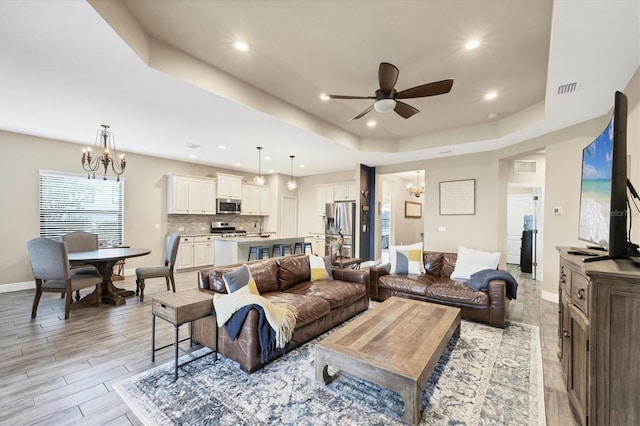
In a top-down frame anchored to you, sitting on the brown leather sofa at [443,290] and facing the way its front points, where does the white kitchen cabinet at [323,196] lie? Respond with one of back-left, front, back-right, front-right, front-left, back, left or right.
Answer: right

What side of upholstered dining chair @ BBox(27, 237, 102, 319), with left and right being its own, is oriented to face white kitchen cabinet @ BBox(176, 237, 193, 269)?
front

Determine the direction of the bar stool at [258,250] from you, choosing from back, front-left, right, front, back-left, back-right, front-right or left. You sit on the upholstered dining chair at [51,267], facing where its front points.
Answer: front-right

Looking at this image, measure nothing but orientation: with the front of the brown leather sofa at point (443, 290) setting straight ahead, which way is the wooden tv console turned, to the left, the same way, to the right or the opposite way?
to the right

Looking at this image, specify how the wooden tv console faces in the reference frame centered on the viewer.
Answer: facing to the left of the viewer

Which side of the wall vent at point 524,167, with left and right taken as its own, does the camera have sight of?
front

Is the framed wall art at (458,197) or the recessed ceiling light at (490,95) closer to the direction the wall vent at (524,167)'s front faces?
the recessed ceiling light

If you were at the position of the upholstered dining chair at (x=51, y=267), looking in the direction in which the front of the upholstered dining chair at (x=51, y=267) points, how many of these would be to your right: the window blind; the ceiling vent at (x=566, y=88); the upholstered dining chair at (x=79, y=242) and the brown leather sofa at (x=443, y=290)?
2

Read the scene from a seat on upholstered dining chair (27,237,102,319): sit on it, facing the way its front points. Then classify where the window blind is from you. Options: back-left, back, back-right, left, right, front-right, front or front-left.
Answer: front-left

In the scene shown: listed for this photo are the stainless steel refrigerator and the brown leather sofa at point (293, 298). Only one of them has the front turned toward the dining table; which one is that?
the stainless steel refrigerator

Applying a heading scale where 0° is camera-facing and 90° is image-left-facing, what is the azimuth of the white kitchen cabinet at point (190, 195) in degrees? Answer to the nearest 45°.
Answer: approximately 315°

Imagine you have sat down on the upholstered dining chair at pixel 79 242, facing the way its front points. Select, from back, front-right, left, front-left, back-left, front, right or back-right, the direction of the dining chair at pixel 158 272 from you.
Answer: front
